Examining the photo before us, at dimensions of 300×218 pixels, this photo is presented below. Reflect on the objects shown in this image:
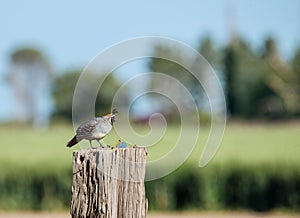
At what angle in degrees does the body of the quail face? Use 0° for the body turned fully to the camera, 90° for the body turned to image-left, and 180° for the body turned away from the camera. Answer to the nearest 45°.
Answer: approximately 270°
